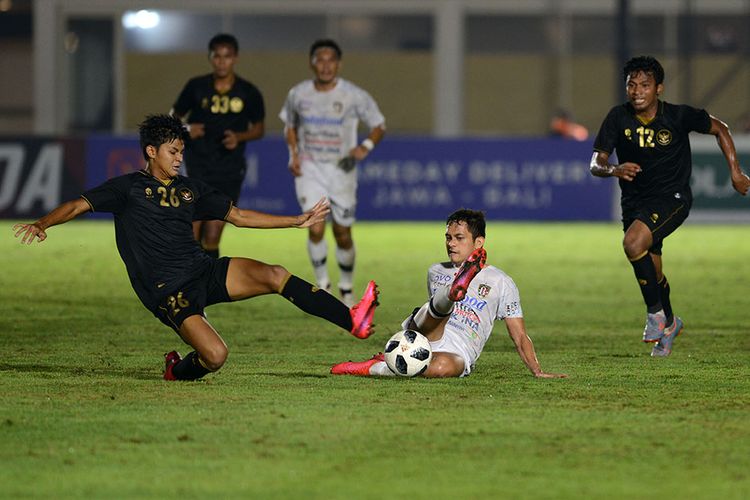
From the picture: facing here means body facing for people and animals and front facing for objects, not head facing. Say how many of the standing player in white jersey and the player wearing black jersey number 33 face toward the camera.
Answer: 2

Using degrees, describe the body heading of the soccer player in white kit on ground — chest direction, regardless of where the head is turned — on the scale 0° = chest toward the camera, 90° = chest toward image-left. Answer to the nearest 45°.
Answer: approximately 45°

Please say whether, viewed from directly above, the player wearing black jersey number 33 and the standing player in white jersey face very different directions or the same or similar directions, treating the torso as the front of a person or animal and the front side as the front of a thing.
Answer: same or similar directions

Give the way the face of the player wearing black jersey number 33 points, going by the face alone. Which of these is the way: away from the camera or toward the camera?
toward the camera

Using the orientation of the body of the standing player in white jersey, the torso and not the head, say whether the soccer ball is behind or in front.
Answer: in front

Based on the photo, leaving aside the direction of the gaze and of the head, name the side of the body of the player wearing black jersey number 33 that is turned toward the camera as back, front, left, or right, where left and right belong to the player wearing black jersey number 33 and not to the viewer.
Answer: front

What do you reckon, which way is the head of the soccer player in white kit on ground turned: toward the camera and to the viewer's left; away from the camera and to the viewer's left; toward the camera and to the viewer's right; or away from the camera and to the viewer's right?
toward the camera and to the viewer's left

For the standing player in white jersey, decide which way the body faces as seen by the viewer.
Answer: toward the camera

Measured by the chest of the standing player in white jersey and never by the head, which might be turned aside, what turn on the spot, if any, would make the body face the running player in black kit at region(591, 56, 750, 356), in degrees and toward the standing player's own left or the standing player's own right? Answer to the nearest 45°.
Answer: approximately 45° to the standing player's own left

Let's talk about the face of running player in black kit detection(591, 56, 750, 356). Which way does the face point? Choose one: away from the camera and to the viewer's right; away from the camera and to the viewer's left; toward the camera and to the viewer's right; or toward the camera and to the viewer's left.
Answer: toward the camera and to the viewer's left

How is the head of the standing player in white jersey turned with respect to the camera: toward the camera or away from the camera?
toward the camera

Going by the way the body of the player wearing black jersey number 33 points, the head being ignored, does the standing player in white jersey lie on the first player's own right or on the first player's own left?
on the first player's own left

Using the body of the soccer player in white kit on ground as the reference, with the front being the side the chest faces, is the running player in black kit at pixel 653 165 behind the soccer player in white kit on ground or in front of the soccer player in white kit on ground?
behind

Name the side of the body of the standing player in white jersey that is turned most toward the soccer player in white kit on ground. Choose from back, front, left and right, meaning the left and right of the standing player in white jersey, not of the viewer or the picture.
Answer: front

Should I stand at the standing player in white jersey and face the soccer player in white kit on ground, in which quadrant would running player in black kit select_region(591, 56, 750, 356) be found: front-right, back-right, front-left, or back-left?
front-left
